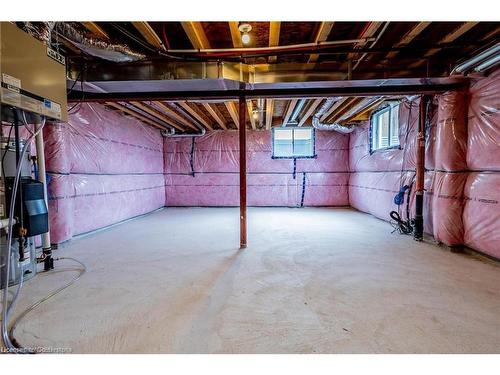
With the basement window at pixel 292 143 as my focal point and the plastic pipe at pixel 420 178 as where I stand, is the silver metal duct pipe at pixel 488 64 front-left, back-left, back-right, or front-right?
back-left

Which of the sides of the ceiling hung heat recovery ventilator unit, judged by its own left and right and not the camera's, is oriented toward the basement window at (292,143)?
left

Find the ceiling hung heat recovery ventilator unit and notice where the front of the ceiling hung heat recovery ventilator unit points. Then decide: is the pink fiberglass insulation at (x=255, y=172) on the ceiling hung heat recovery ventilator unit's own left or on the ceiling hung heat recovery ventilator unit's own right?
on the ceiling hung heat recovery ventilator unit's own left

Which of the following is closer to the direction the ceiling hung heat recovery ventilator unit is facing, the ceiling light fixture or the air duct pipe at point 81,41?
the ceiling light fixture

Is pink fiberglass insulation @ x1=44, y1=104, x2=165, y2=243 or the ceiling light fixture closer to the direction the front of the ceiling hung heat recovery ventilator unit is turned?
the ceiling light fixture

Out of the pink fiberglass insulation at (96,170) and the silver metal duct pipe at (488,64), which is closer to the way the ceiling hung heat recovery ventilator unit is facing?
the silver metal duct pipe

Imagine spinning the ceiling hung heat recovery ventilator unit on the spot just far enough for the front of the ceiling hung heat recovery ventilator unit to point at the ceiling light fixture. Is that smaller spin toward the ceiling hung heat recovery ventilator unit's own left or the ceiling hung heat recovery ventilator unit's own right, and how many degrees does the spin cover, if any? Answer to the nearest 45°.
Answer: approximately 45° to the ceiling hung heat recovery ventilator unit's own left

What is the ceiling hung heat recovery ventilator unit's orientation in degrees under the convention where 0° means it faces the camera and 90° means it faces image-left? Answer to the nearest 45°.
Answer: approximately 315°

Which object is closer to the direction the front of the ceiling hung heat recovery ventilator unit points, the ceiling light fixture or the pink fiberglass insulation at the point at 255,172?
the ceiling light fixture
